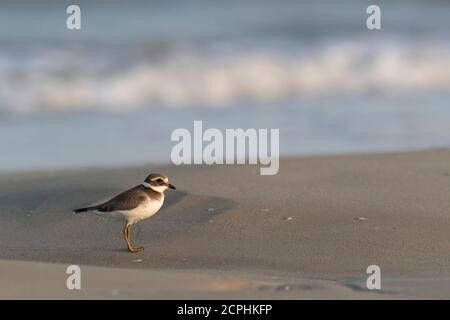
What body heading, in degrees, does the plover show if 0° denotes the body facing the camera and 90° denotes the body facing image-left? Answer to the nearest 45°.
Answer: approximately 270°
